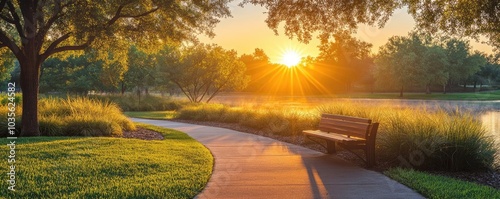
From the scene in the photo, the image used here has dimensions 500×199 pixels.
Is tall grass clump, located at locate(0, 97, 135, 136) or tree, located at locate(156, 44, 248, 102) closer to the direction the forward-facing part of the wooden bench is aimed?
the tall grass clump

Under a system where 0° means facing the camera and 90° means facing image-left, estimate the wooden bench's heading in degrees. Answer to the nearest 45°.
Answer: approximately 45°

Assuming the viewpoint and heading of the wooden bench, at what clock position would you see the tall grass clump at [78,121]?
The tall grass clump is roughly at 2 o'clock from the wooden bench.

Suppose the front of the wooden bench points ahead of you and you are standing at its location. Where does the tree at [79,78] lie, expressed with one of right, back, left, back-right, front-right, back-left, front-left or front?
right

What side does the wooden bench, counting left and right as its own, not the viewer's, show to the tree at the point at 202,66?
right

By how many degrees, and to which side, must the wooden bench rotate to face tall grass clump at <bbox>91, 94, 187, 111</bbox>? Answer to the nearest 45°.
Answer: approximately 90° to its right

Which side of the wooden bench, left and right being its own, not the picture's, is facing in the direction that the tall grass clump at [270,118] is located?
right
